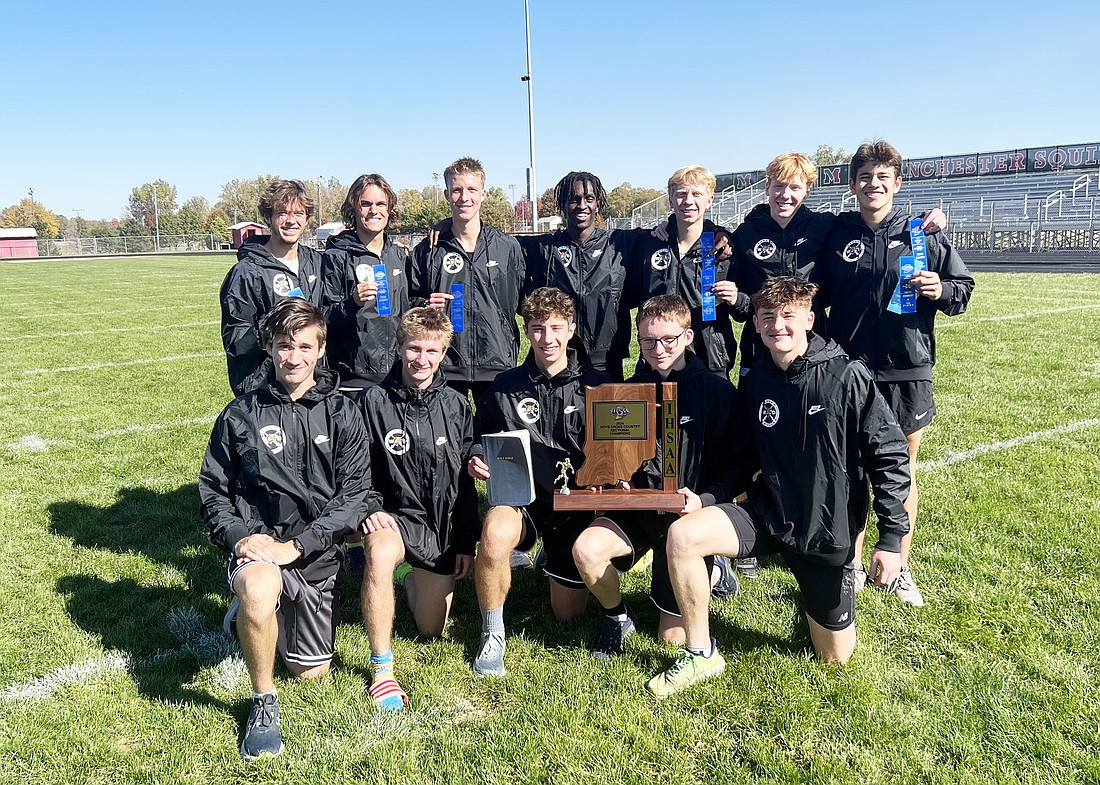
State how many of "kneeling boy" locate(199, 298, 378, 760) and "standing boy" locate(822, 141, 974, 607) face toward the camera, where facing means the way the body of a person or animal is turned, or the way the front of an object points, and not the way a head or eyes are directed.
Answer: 2

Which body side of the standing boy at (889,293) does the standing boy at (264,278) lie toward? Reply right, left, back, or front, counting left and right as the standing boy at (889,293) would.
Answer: right

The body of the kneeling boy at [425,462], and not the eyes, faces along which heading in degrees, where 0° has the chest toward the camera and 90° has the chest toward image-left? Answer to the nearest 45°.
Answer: approximately 0°

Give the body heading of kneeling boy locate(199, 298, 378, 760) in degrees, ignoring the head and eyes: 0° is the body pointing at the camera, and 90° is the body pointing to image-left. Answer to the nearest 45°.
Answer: approximately 0°

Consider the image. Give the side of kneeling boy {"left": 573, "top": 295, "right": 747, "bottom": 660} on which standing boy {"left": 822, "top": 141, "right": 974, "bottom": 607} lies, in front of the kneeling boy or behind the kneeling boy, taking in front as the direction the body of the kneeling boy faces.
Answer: behind

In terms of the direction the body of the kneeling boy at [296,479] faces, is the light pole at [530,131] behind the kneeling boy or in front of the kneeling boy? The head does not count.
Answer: behind

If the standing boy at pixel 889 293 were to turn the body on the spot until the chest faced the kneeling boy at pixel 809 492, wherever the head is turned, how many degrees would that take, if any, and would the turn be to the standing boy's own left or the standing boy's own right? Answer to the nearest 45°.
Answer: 0° — they already face them
